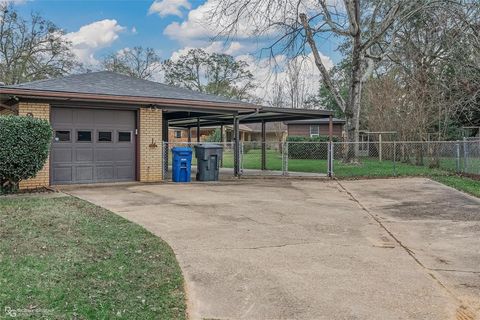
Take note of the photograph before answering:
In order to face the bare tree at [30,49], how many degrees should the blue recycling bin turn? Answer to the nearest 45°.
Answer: approximately 135° to its right

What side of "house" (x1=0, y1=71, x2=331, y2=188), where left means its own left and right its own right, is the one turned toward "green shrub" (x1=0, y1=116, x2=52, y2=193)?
right

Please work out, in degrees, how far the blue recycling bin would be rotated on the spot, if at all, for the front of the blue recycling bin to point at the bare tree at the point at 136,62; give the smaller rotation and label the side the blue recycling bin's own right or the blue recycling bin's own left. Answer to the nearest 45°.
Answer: approximately 180°

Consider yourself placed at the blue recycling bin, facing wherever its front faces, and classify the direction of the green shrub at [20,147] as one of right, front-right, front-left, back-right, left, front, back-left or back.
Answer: front-right

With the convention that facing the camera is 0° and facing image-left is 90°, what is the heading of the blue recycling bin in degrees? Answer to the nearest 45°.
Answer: approximately 0°

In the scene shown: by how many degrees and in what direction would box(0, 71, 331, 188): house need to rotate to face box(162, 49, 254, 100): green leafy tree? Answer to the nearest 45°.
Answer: approximately 180°

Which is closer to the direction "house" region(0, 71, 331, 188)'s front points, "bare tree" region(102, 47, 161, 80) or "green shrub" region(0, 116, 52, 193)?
the green shrub

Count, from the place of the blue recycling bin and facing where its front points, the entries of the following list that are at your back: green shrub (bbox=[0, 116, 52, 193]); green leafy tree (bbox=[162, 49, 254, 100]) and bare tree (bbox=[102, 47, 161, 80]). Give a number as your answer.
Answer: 2
